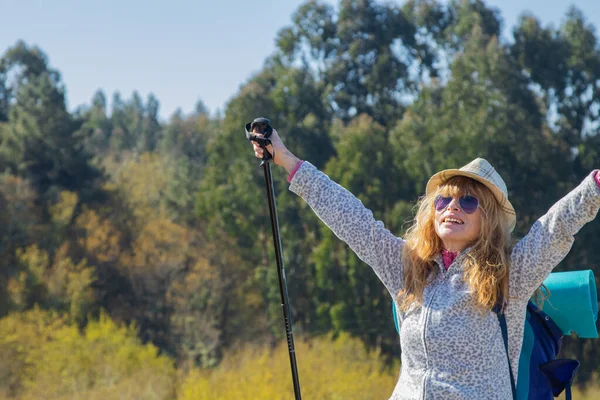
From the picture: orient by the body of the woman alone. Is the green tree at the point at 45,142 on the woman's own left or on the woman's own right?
on the woman's own right

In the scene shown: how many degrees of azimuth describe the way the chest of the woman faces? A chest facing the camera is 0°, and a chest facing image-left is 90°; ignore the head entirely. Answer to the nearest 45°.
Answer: approximately 45°

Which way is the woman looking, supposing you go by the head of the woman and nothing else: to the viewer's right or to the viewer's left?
to the viewer's left
